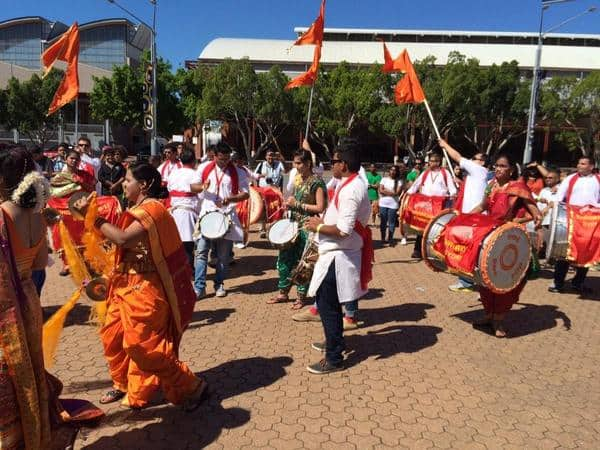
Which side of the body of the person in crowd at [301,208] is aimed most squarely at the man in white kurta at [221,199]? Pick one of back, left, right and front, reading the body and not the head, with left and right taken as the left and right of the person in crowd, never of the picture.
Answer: right

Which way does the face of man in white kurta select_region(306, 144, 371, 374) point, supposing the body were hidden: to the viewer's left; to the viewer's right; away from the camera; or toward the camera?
to the viewer's left

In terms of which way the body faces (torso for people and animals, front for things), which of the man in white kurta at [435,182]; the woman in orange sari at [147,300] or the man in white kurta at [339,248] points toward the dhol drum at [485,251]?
the man in white kurta at [435,182]

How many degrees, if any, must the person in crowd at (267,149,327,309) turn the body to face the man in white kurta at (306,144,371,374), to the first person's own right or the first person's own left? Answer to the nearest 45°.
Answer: approximately 45° to the first person's own left

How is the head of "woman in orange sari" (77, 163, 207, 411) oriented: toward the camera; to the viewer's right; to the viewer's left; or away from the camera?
to the viewer's left

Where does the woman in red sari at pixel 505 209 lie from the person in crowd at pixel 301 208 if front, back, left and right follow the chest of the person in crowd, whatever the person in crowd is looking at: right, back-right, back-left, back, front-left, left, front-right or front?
back-left
